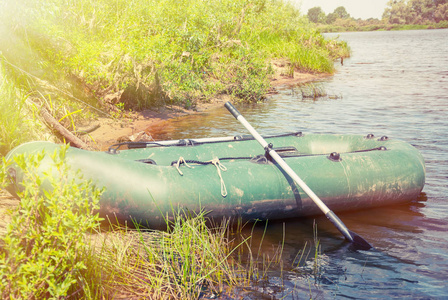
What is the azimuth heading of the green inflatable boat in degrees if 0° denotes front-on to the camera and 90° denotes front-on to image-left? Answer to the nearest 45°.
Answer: approximately 90°

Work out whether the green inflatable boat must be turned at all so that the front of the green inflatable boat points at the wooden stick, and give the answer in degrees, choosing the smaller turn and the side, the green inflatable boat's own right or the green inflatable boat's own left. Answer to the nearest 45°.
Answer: approximately 45° to the green inflatable boat's own right

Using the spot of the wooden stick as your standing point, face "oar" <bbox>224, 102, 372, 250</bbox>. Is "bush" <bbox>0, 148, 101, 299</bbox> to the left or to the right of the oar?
right

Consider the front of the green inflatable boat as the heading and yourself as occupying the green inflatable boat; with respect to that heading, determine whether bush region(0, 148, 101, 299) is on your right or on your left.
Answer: on your left
